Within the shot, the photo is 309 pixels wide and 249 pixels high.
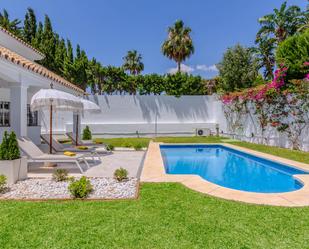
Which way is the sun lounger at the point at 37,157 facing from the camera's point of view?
to the viewer's right

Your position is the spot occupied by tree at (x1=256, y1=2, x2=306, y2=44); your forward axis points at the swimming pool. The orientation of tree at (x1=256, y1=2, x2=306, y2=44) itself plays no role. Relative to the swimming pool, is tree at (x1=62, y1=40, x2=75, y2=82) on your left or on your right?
right

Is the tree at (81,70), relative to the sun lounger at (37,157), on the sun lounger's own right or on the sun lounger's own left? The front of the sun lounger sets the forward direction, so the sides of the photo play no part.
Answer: on the sun lounger's own left

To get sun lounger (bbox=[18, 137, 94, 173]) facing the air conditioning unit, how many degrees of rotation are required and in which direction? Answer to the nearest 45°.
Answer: approximately 45° to its left

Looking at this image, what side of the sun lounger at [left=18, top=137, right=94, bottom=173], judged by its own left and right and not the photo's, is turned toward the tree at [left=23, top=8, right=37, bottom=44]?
left

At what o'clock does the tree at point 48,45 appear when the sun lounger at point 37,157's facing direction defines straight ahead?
The tree is roughly at 9 o'clock from the sun lounger.

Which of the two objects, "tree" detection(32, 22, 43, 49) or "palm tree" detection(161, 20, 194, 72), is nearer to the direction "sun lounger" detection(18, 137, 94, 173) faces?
the palm tree
